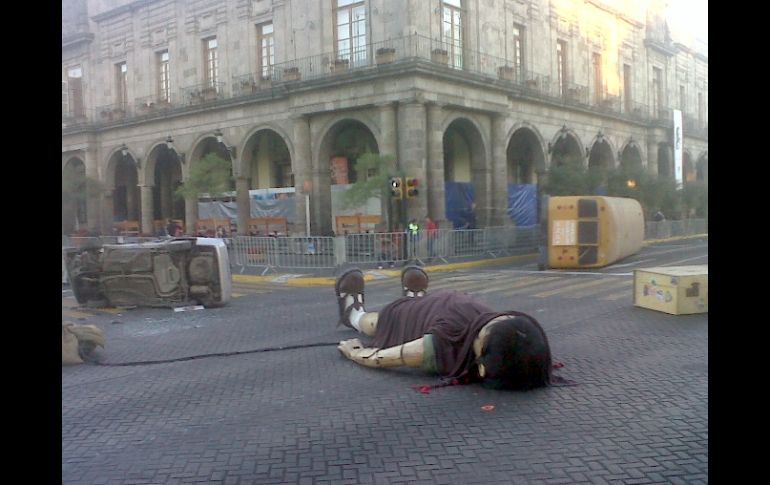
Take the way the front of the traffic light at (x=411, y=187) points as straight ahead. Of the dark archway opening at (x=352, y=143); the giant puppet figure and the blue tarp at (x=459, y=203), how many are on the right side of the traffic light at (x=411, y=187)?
1

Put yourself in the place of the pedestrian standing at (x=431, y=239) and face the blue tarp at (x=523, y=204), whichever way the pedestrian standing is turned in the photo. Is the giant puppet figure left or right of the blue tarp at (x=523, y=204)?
right

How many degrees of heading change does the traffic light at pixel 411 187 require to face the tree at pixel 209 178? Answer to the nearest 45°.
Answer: approximately 135° to its right

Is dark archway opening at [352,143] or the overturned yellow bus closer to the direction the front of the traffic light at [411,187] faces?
the overturned yellow bus
